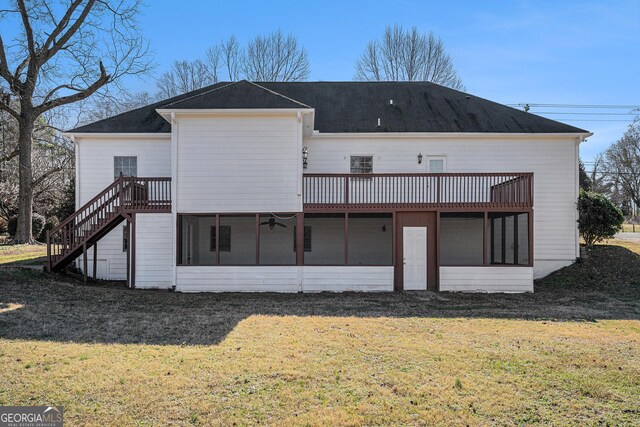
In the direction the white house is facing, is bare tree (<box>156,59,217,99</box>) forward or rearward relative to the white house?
forward

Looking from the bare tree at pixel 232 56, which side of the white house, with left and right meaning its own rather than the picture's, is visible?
front

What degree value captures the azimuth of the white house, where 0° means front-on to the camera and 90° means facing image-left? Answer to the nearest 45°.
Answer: approximately 180°

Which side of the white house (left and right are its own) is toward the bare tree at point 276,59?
front

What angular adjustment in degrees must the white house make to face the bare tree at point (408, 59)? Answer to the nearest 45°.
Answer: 0° — it already faces it
